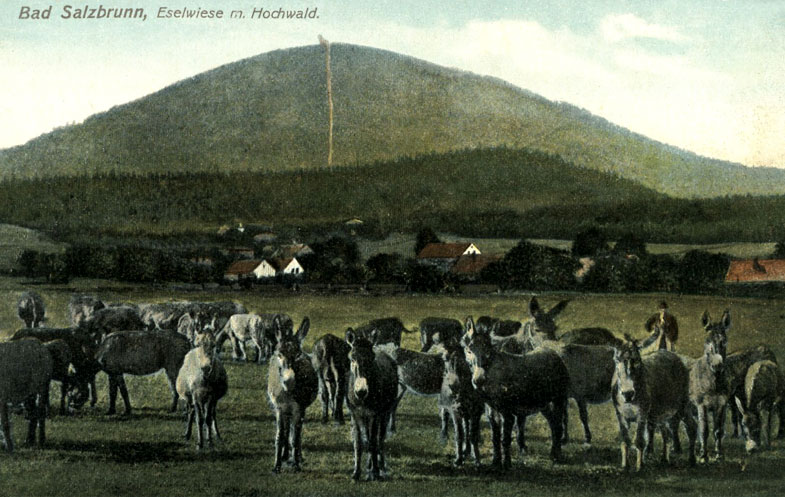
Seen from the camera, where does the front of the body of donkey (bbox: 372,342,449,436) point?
to the viewer's left

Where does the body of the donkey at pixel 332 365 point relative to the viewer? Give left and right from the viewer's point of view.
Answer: facing away from the viewer

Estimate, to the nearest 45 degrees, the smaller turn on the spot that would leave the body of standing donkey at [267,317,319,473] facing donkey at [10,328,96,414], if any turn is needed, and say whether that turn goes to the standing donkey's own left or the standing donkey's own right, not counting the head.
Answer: approximately 135° to the standing donkey's own right

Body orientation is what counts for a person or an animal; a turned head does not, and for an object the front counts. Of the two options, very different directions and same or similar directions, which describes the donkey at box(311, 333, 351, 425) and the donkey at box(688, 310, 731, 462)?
very different directions

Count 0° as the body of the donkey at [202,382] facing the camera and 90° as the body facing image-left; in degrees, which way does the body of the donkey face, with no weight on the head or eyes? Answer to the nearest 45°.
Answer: approximately 0°

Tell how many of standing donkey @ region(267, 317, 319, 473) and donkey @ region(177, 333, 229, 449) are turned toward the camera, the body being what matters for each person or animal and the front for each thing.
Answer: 2

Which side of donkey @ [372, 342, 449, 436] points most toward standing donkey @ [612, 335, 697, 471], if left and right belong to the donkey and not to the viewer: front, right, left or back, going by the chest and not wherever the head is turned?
back
